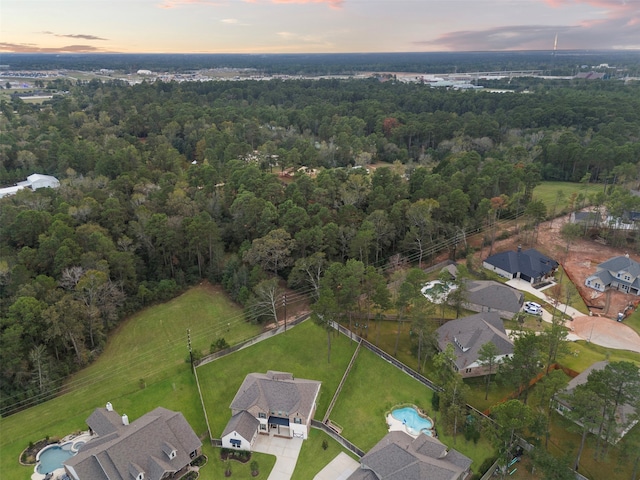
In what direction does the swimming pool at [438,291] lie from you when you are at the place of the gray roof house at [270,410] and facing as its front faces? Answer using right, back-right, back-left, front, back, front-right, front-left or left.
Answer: back-left

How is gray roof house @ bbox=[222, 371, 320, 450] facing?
toward the camera

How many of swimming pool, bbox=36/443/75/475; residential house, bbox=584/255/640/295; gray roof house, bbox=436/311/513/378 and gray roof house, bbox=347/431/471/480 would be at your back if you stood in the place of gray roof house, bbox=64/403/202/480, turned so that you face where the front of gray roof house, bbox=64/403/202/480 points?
1

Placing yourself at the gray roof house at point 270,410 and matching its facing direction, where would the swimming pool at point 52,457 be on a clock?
The swimming pool is roughly at 3 o'clock from the gray roof house.

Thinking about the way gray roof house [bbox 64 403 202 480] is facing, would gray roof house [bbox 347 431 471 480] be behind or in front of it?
in front

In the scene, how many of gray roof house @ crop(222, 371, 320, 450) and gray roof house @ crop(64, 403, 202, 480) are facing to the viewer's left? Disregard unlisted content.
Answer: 0

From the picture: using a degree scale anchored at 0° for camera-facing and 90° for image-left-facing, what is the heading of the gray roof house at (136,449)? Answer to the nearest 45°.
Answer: approximately 315°

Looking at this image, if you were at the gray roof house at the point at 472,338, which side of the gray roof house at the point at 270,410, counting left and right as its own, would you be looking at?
left

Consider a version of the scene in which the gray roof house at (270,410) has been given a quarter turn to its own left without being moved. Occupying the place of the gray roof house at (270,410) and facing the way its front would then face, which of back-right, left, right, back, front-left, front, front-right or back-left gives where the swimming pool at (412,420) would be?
front
